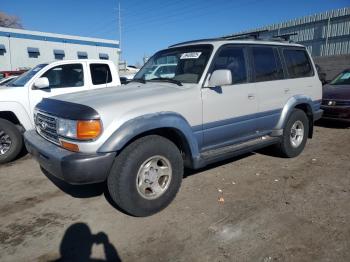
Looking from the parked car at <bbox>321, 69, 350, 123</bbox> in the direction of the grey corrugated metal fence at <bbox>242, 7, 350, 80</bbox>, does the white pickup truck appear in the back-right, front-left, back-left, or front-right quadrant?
back-left

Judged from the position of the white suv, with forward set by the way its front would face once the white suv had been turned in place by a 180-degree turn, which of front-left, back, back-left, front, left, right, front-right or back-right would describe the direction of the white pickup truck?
left

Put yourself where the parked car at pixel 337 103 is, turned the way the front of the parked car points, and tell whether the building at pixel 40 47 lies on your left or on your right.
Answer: on your right

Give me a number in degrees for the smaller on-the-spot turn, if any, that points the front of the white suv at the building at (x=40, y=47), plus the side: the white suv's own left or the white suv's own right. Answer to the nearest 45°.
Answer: approximately 90° to the white suv's own right

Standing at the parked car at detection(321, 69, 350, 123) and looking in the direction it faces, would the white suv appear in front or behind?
in front

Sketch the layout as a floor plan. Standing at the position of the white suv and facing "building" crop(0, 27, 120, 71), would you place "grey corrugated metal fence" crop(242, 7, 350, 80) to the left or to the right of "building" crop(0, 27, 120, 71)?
right

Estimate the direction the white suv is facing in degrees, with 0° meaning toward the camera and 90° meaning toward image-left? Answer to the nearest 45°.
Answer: approximately 45°

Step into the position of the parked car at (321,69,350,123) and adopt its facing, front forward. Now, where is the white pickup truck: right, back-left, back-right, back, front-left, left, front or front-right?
front

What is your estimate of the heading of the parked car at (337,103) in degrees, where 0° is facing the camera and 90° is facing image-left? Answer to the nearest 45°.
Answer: approximately 45°

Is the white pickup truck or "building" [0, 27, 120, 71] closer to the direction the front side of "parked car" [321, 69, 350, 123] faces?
the white pickup truck

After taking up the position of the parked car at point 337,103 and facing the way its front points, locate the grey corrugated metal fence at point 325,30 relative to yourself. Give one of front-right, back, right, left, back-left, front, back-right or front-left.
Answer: back-right

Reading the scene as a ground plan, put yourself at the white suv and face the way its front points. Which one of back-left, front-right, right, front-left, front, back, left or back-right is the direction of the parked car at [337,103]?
back

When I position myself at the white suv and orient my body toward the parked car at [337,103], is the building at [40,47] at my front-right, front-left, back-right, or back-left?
front-left

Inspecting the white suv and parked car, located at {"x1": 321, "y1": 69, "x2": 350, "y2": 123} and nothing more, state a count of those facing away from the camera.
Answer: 0
